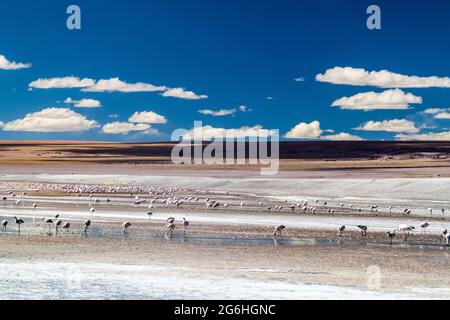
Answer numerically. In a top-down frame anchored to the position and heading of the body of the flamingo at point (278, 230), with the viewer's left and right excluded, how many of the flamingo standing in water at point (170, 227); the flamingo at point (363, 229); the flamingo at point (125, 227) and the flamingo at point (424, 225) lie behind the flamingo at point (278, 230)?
2

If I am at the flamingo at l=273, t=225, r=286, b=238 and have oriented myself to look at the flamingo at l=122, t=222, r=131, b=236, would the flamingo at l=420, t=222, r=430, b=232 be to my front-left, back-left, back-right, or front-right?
back-right
